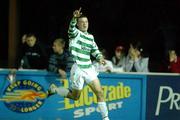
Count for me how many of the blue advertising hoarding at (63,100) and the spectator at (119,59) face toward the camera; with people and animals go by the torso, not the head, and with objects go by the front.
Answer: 2

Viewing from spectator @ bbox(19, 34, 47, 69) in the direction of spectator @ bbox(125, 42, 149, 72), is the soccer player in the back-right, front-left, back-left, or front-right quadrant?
front-right

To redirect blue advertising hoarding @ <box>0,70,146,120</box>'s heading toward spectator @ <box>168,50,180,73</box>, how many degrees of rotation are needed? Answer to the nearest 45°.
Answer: approximately 90° to its left

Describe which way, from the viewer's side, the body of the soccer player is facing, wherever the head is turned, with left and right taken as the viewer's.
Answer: facing the viewer and to the right of the viewer

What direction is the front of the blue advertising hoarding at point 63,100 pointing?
toward the camera

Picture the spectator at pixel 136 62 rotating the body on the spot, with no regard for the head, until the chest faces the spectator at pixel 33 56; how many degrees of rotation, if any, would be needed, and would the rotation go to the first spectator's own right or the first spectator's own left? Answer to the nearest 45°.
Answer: approximately 45° to the first spectator's own right

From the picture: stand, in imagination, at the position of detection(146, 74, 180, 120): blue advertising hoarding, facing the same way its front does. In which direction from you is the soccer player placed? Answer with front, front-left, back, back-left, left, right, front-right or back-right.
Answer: front-right

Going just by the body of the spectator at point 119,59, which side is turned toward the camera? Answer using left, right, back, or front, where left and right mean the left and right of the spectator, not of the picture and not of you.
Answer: front

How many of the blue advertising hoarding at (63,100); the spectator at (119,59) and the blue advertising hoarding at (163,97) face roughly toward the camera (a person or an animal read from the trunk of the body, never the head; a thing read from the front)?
3
